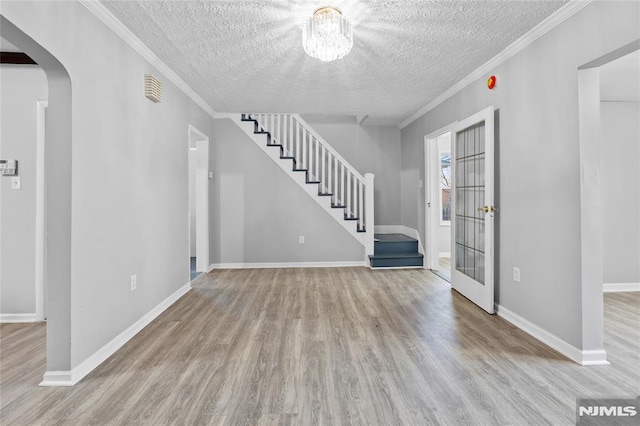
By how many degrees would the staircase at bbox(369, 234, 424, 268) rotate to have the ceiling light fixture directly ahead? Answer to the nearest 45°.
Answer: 0° — it already faces it

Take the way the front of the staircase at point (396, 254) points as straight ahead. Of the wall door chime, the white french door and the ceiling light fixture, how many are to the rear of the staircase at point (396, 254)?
0

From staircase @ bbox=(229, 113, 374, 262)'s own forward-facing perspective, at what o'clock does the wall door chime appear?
The wall door chime is roughly at 4 o'clock from the staircase.

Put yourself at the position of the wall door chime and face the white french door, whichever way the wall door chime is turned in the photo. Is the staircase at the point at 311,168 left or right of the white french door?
left

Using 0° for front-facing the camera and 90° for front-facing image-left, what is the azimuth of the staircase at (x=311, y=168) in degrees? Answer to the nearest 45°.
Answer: approximately 270°

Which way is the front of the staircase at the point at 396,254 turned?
toward the camera

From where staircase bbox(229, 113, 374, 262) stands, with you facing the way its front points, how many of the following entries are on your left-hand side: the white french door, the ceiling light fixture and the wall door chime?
0

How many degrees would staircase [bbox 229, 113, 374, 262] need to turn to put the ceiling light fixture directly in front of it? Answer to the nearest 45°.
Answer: approximately 90° to its right
